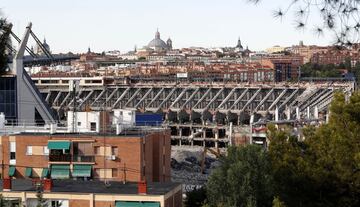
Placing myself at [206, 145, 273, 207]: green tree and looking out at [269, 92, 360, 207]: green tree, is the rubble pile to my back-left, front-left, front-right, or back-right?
back-left

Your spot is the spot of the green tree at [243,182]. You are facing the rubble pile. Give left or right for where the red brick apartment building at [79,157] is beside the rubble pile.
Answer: left

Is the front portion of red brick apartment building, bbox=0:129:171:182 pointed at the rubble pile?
no

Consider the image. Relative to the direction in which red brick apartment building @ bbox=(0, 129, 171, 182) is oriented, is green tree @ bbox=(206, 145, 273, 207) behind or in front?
in front

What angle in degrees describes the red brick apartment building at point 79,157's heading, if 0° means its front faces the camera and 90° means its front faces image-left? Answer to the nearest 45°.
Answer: approximately 0°
